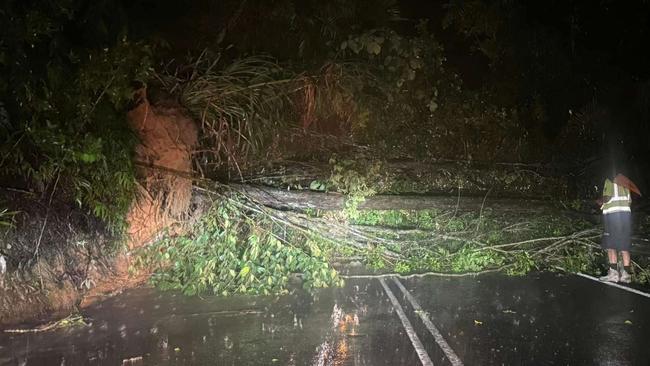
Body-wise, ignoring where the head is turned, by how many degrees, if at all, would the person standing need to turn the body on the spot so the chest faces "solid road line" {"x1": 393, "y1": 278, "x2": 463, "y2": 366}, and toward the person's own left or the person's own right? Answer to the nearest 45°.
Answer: approximately 90° to the person's own left

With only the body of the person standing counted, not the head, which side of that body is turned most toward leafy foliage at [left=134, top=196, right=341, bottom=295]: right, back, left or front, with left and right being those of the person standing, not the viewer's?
front

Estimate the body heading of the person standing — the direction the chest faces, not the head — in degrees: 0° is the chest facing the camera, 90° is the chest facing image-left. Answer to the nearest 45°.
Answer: approximately 45°

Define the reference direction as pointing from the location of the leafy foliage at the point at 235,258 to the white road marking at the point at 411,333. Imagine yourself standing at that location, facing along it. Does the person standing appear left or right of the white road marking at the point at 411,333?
left
